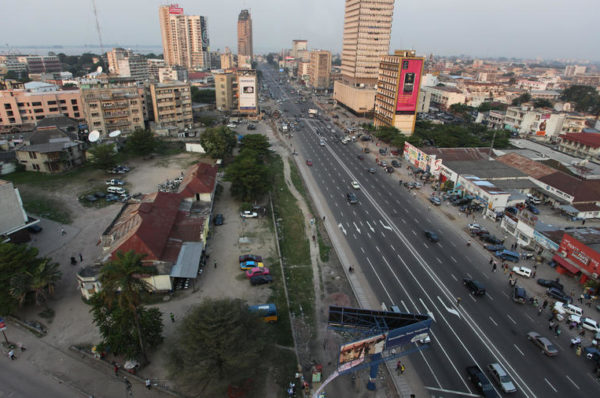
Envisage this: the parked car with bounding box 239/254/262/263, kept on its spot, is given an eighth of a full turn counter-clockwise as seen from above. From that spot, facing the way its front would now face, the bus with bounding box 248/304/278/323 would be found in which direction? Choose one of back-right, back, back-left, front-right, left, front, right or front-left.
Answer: back-right

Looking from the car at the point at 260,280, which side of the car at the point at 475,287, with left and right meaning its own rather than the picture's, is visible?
left

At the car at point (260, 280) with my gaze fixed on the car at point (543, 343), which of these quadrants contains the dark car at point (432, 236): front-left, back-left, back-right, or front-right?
front-left

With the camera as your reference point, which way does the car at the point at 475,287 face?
facing away from the viewer and to the left of the viewer

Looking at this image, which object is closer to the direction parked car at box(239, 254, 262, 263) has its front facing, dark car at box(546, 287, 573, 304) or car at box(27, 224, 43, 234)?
the dark car

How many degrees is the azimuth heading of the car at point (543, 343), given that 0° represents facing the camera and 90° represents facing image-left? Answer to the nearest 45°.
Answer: approximately 135°

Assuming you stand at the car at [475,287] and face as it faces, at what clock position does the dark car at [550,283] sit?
The dark car is roughly at 3 o'clock from the car.

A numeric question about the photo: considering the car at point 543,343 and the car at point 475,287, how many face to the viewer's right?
0

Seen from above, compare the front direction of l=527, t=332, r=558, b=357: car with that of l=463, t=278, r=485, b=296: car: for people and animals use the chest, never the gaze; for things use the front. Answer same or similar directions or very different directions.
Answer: same or similar directions

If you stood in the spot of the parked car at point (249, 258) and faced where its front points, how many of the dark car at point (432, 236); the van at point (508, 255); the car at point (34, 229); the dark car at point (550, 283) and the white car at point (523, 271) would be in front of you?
4
